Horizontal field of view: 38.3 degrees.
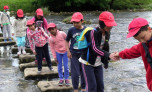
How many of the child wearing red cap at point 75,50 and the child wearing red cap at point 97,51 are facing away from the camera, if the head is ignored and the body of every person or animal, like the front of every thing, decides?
0

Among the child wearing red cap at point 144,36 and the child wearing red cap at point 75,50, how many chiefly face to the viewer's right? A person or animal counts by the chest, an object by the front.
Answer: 0

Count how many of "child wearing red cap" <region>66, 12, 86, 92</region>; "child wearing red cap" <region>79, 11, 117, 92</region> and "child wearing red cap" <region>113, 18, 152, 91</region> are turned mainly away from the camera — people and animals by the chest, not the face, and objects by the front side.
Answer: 0

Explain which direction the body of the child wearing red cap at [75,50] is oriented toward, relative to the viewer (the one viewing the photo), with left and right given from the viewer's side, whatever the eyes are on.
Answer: facing the viewer

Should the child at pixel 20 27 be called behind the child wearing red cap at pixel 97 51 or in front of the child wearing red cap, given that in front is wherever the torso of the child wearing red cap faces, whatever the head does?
behind

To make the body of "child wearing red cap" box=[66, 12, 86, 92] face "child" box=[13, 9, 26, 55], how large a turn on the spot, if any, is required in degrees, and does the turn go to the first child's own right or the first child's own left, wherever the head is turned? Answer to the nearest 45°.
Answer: approximately 135° to the first child's own right

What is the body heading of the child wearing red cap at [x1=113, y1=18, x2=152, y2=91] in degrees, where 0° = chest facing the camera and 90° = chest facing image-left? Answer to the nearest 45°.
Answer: approximately 45°

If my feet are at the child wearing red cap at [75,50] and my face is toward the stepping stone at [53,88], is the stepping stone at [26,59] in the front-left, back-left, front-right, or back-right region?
front-right

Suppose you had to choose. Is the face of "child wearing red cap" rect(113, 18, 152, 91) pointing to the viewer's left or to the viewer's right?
to the viewer's left

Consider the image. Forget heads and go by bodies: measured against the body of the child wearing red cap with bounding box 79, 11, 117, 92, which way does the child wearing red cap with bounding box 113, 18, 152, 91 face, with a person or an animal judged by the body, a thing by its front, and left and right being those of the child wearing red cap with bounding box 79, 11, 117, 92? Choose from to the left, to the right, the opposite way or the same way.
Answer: to the right
